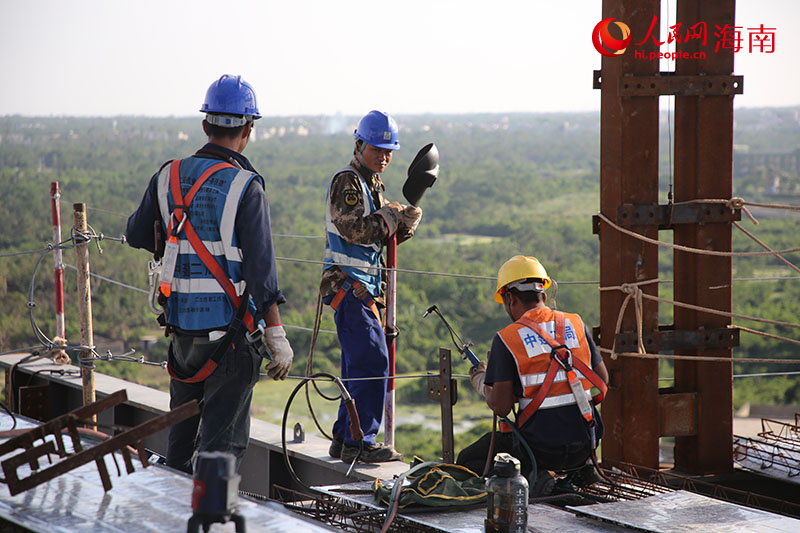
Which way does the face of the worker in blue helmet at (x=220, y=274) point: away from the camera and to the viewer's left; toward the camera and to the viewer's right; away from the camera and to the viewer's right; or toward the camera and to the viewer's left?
away from the camera and to the viewer's right

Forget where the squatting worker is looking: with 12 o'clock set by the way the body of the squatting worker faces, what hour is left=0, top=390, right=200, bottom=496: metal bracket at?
The metal bracket is roughly at 9 o'clock from the squatting worker.

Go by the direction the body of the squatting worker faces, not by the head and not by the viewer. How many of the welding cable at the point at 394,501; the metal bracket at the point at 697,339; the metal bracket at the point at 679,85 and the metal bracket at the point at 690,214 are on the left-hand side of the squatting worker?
1

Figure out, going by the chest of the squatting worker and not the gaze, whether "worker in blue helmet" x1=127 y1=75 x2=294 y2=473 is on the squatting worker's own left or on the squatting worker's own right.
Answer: on the squatting worker's own left

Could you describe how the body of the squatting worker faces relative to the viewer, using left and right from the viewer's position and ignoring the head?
facing away from the viewer and to the left of the viewer

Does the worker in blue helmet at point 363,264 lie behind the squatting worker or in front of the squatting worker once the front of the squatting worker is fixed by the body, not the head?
in front

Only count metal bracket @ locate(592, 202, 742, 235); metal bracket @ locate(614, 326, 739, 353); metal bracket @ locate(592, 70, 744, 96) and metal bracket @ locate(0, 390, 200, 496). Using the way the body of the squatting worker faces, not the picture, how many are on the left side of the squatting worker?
1

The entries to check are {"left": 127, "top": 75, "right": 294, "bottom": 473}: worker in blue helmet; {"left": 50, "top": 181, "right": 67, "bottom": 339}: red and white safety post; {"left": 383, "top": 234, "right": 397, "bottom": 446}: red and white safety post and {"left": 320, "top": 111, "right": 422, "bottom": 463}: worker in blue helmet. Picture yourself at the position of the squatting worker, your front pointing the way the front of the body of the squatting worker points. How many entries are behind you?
0

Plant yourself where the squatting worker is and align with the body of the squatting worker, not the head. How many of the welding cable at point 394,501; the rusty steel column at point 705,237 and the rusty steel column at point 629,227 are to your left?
1

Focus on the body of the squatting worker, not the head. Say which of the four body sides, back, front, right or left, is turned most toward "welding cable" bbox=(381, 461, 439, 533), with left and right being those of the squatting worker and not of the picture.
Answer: left

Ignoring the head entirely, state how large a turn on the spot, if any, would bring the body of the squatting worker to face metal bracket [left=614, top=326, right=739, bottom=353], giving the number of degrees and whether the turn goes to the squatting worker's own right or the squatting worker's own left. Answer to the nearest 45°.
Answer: approximately 90° to the squatting worker's own right

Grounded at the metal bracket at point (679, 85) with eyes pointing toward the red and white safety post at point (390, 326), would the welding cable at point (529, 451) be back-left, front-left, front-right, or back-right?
front-left

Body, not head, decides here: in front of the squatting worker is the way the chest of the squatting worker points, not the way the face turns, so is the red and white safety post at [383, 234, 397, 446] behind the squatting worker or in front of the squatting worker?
in front

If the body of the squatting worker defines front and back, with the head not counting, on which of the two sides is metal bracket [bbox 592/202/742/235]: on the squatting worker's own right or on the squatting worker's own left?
on the squatting worker's own right

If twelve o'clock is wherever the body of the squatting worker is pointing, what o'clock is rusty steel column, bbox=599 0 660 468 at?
The rusty steel column is roughly at 2 o'clock from the squatting worker.
